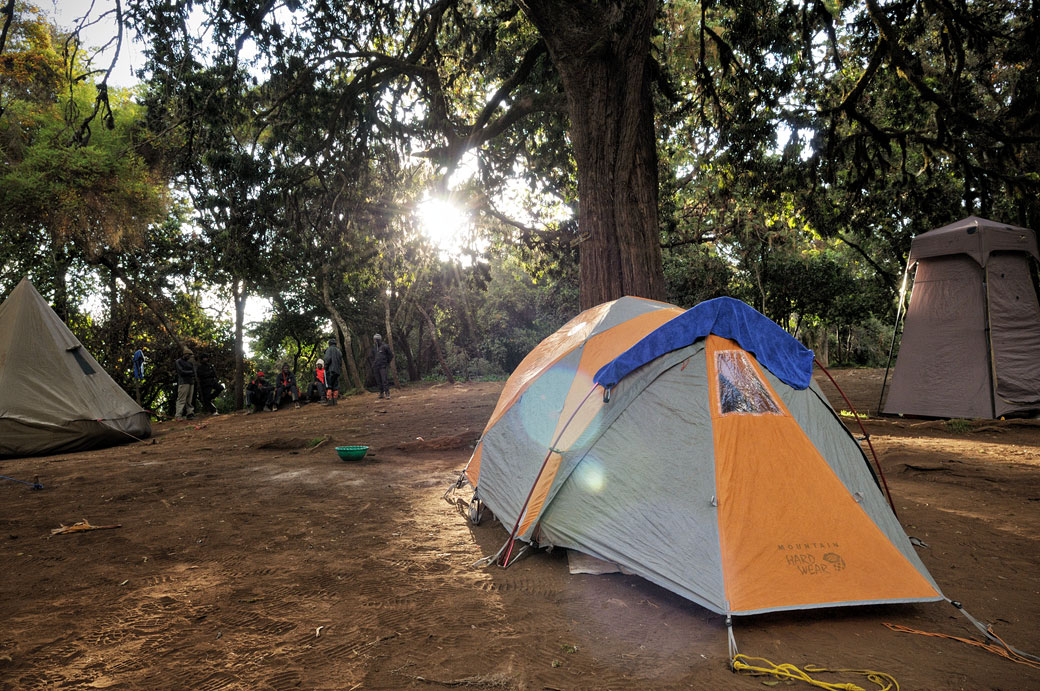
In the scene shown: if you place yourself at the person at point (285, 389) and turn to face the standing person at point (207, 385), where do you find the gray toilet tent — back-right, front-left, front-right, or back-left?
back-left

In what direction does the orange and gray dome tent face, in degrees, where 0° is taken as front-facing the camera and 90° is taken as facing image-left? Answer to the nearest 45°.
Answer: approximately 315°

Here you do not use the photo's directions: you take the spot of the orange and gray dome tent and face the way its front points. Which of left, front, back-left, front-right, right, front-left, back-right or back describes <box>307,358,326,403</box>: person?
back

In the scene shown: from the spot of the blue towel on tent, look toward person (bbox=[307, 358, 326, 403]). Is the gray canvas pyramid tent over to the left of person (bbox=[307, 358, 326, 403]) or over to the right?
left

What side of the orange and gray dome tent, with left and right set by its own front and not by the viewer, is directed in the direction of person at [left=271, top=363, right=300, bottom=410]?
back

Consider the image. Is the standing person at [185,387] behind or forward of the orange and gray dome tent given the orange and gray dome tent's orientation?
behind

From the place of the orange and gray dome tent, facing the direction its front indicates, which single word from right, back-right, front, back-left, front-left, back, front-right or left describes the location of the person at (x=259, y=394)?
back

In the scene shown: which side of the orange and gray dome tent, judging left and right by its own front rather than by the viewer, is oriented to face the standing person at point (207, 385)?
back

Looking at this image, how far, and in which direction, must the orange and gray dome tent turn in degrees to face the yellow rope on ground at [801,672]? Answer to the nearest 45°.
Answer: approximately 45° to its right

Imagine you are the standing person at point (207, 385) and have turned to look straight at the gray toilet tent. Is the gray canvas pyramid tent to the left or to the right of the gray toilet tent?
right

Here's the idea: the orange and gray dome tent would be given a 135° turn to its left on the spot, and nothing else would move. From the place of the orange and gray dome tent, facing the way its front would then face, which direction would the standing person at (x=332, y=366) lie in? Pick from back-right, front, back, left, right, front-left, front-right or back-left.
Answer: front-left
